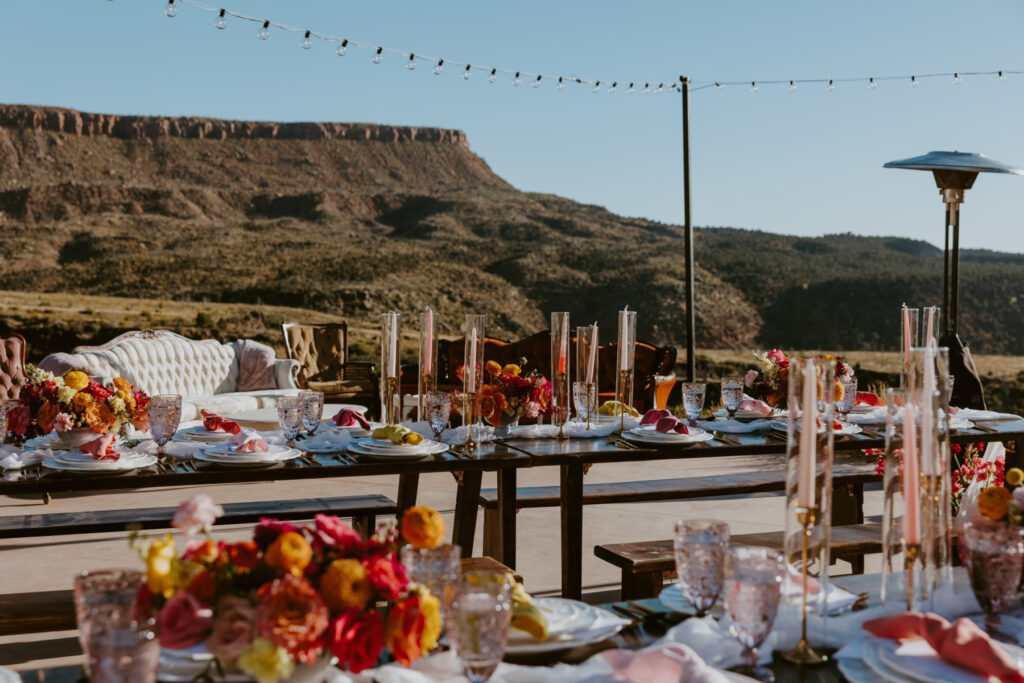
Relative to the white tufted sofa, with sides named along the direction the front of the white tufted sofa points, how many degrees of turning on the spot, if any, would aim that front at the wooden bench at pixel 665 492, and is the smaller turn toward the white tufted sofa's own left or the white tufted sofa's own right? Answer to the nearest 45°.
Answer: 0° — it already faces it

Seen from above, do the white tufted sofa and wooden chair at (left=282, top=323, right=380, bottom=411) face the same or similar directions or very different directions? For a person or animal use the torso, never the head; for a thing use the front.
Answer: same or similar directions

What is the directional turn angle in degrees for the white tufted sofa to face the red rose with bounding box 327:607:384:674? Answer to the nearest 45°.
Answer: approximately 45° to its right

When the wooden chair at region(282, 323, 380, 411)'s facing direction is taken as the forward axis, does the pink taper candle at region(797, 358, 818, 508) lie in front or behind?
in front

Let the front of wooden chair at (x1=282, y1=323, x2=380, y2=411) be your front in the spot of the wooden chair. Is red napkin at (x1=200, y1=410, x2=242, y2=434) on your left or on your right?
on your right

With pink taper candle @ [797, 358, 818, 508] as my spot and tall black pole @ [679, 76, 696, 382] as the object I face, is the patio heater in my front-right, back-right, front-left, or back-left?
front-right

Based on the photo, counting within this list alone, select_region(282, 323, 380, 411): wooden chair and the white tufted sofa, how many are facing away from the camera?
0

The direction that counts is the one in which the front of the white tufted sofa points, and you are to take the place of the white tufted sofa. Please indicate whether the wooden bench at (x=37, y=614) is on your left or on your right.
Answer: on your right

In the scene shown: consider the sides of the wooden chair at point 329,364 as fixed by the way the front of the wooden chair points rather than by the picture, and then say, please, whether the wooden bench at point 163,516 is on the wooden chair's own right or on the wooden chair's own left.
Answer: on the wooden chair's own right

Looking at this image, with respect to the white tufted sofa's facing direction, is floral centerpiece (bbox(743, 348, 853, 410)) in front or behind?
in front

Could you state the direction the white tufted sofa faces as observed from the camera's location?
facing the viewer and to the right of the viewer

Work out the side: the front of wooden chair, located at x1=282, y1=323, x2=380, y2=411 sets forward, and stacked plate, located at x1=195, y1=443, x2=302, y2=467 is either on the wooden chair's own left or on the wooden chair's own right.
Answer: on the wooden chair's own right

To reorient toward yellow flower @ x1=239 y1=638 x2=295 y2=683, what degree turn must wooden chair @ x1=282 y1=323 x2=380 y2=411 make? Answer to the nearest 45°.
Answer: approximately 45° to its right
